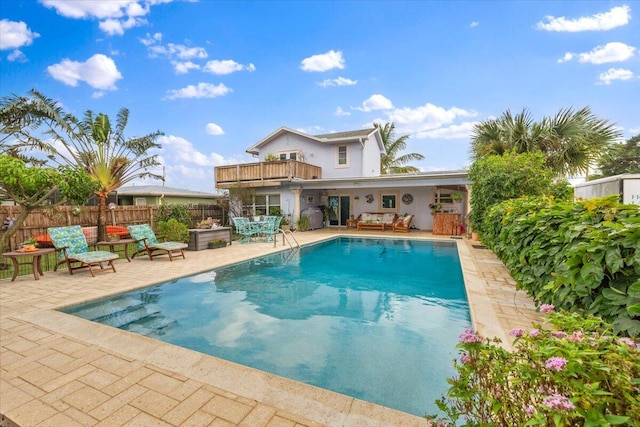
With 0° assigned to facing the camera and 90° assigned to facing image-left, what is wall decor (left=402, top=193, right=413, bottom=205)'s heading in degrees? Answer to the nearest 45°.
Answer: approximately 0°

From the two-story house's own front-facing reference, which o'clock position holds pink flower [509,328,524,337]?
The pink flower is roughly at 12 o'clock from the two-story house.

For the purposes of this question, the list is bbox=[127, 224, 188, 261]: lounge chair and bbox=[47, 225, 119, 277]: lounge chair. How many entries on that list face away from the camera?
0

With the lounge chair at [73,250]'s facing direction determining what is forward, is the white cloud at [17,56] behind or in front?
behind

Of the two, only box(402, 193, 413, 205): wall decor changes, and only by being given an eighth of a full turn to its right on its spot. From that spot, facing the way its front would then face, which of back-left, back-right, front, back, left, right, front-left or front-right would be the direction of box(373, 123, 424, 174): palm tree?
back-right

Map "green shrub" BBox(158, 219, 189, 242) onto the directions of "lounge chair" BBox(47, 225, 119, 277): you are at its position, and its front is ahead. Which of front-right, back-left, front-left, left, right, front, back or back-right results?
left

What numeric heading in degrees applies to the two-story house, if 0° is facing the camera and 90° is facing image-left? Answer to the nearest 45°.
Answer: approximately 0°

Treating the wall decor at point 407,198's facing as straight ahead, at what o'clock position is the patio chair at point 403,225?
The patio chair is roughly at 12 o'clock from the wall decor.

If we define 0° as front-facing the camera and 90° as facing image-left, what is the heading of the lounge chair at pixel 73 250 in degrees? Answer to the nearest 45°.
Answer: approximately 315°

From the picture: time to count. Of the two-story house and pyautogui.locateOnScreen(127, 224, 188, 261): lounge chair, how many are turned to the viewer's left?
0

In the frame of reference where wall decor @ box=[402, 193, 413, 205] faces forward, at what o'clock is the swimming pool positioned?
The swimming pool is roughly at 12 o'clock from the wall decor.

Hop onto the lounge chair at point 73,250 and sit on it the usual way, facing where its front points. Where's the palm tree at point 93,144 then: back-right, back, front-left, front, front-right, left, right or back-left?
back-left

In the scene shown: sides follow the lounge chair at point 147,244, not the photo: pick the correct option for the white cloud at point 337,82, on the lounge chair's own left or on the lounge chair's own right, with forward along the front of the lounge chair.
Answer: on the lounge chair's own left

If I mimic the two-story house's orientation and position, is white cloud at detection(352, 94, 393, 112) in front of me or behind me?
behind

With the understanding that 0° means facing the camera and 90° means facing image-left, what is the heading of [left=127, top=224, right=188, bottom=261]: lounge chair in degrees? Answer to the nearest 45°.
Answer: approximately 315°
